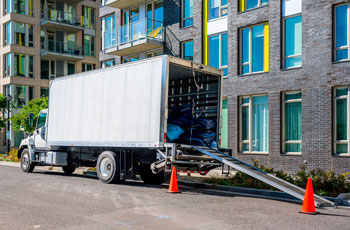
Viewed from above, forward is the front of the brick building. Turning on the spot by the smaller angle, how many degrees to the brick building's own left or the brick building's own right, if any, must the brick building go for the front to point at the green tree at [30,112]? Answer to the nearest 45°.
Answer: approximately 90° to the brick building's own right

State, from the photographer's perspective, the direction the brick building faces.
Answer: facing the viewer and to the left of the viewer

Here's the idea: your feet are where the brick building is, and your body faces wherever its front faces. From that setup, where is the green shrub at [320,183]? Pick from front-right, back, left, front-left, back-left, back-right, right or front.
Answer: front-left

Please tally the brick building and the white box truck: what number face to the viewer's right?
0

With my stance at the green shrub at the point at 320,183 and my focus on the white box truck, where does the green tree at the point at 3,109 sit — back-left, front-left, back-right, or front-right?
front-right

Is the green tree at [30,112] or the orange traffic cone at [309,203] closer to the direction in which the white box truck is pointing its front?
the green tree

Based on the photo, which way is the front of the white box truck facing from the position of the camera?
facing away from the viewer and to the left of the viewer

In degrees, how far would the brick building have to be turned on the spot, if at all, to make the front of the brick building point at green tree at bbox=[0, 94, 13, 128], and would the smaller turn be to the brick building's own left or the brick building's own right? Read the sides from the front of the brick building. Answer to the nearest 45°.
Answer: approximately 90° to the brick building's own right

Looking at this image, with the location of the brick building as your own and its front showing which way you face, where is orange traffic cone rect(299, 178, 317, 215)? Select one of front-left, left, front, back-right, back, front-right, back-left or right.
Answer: front-left

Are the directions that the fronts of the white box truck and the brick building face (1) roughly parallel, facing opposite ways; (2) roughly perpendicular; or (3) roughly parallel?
roughly perpendicular

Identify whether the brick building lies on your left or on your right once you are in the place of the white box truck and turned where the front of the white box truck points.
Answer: on your right

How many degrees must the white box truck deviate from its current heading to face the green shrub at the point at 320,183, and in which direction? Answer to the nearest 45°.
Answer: approximately 180°

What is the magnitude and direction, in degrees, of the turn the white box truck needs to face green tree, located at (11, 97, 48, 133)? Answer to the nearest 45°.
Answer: approximately 45° to its right
